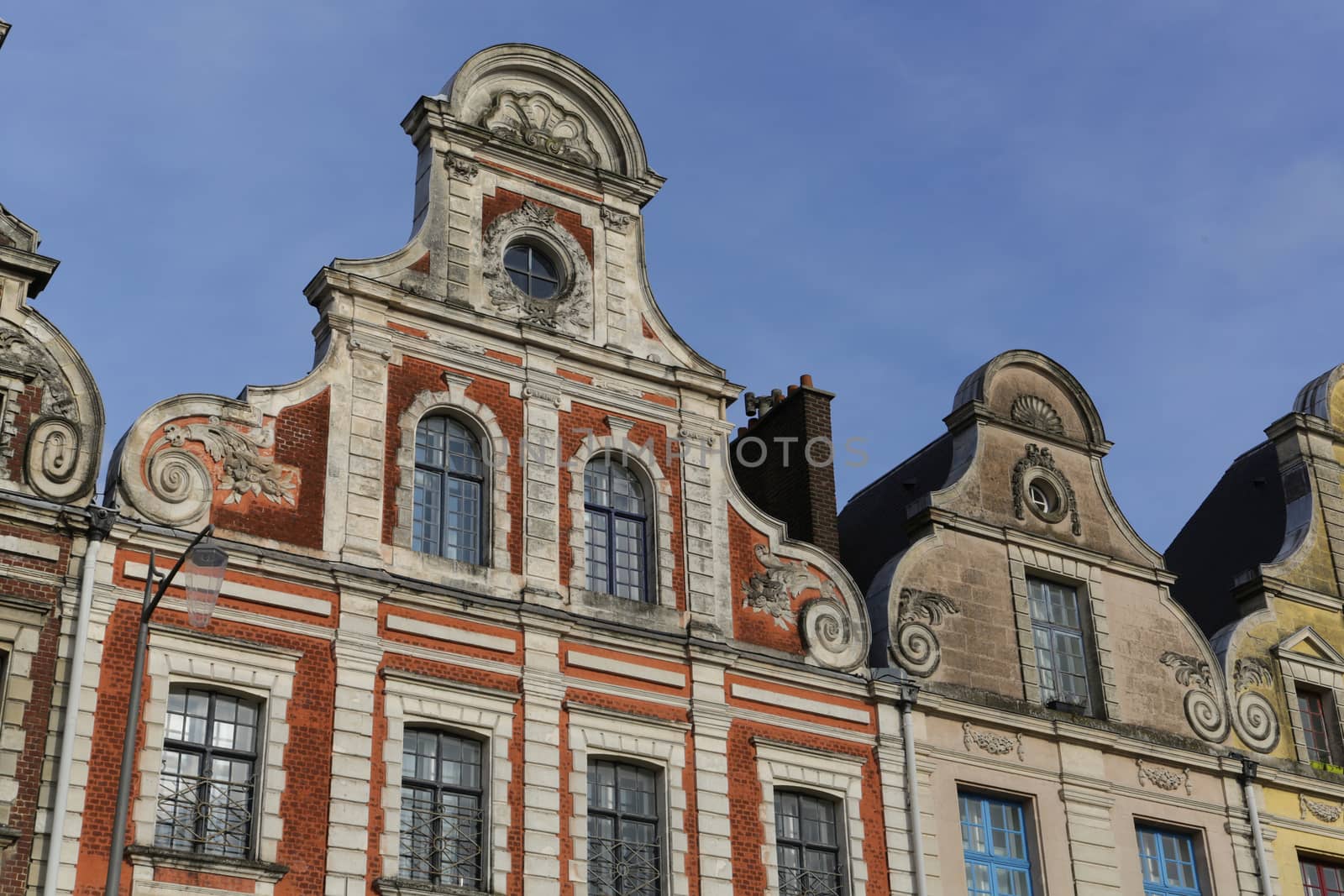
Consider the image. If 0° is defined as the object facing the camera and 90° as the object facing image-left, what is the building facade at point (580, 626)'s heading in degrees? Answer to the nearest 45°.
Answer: approximately 315°
